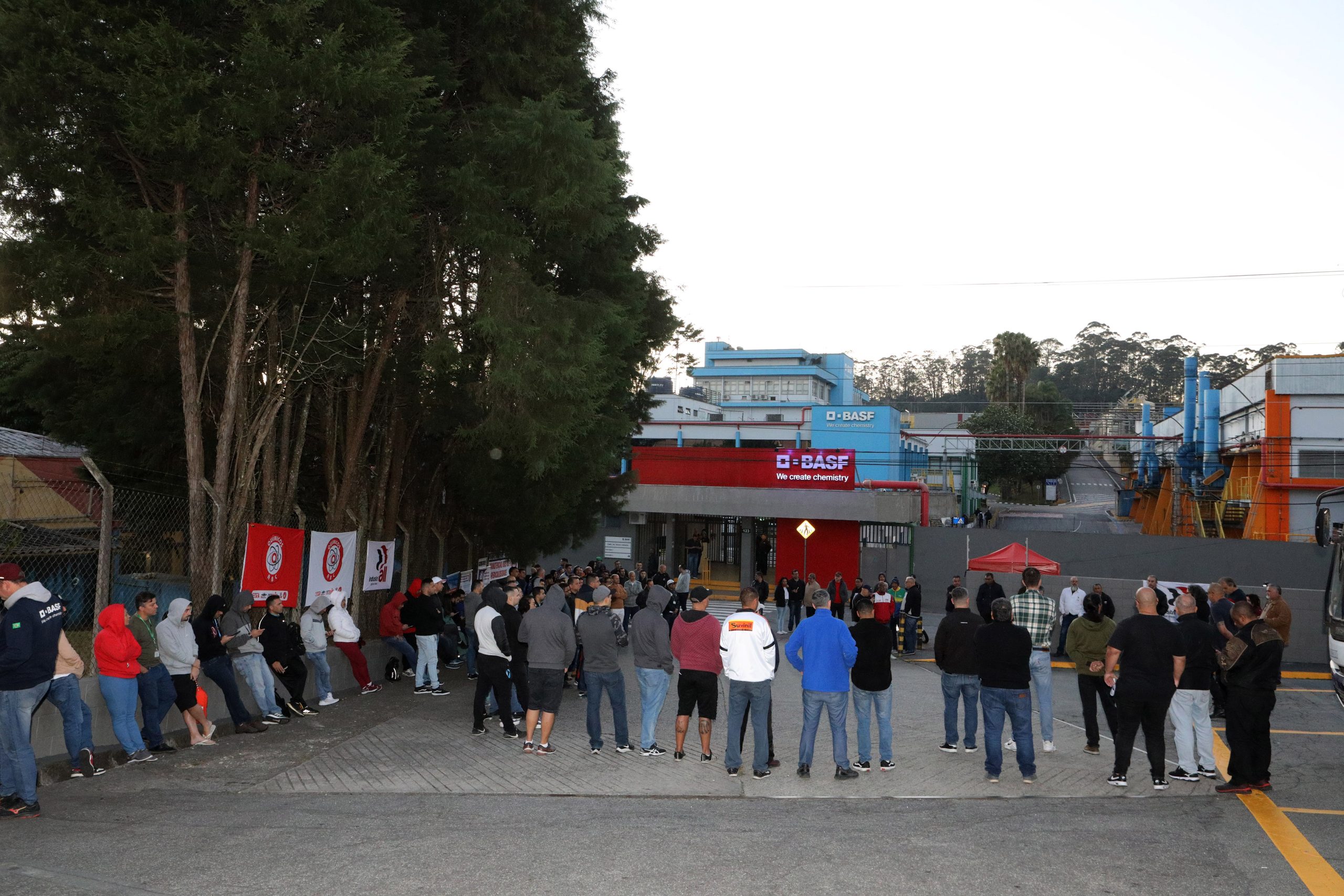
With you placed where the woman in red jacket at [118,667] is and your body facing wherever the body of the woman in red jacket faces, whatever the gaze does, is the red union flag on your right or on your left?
on your left

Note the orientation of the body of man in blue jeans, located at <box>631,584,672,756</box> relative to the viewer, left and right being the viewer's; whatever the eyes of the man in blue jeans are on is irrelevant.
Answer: facing away from the viewer and to the right of the viewer

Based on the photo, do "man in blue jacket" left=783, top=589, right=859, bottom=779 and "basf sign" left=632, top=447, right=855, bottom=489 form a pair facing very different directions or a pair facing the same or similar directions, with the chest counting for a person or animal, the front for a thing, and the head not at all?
very different directions

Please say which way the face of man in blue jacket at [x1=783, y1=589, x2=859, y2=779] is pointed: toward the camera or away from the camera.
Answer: away from the camera

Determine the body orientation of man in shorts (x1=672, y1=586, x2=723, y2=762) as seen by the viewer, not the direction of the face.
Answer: away from the camera

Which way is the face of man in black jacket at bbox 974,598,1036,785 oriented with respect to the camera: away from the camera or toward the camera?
away from the camera

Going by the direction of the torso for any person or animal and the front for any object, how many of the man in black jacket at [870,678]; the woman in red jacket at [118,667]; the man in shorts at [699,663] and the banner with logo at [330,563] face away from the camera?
2

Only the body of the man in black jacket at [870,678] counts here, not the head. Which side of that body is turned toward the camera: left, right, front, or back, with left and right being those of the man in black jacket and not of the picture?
back

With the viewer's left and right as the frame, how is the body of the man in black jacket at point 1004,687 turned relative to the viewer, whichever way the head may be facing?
facing away from the viewer
